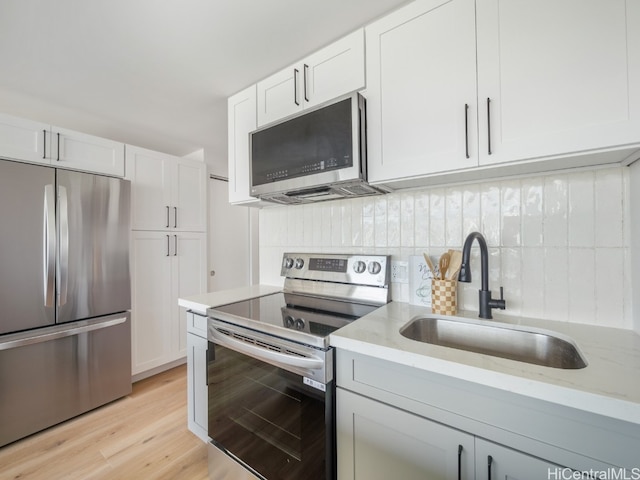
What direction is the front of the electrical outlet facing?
toward the camera

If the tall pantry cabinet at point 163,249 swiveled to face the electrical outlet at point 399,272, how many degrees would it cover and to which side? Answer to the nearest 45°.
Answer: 0° — it already faces it

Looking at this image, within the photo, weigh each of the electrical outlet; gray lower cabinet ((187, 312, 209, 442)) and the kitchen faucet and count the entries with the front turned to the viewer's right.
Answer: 0

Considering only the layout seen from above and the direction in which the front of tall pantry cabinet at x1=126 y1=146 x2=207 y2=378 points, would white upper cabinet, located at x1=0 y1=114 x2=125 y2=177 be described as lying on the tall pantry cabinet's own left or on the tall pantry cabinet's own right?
on the tall pantry cabinet's own right

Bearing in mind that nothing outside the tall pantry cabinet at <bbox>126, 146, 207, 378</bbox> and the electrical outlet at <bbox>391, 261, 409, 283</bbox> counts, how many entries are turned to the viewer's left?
0

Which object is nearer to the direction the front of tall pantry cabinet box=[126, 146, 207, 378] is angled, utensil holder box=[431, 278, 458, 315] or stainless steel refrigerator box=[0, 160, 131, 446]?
the utensil holder

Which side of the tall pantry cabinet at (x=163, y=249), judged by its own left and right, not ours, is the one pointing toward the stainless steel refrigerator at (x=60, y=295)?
right

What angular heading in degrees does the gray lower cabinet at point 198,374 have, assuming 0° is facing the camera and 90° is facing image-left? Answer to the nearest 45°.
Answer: approximately 45°

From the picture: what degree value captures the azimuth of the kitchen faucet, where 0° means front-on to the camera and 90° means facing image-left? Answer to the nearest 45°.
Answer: approximately 45°

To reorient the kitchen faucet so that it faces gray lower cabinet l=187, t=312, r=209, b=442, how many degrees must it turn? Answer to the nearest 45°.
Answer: approximately 45° to its right

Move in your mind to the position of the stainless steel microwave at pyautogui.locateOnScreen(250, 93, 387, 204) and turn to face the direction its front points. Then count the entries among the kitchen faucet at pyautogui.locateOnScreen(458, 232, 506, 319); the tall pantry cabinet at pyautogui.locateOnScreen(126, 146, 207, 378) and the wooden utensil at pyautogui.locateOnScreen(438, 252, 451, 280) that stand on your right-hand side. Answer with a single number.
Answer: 1

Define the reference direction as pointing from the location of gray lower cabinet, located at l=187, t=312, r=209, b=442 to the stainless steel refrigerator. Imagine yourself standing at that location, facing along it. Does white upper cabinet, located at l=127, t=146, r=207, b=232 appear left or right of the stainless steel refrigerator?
right

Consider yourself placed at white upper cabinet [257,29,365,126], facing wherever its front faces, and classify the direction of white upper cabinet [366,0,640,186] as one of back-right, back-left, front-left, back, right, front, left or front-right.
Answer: left

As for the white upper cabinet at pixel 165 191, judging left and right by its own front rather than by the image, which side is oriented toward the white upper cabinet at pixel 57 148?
right

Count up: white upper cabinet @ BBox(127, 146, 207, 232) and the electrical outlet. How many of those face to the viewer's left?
0
